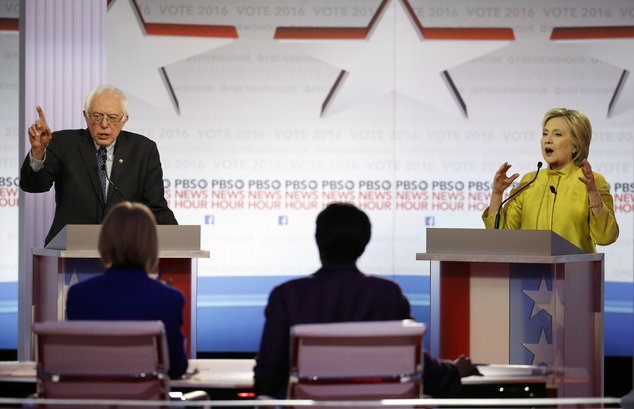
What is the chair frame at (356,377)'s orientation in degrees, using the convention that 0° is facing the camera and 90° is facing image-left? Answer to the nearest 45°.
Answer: approximately 180°

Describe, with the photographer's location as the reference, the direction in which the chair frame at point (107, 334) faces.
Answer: facing away from the viewer

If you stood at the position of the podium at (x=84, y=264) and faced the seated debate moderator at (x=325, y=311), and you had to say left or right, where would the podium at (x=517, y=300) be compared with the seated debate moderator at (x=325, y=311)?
left

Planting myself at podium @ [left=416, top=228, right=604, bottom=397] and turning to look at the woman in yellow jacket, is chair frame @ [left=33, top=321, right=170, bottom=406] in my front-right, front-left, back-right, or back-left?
back-left

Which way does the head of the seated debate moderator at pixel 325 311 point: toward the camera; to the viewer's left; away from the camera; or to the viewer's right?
away from the camera

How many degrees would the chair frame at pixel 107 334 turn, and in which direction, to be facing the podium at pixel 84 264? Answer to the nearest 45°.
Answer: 0° — it already faces it

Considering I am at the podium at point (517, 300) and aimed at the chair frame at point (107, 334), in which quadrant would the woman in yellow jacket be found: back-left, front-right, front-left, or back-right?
back-right

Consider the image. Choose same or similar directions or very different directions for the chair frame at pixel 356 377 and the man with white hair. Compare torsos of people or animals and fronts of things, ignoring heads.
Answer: very different directions

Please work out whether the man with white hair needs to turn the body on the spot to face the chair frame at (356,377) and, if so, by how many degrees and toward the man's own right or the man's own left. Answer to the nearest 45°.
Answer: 0° — they already face it

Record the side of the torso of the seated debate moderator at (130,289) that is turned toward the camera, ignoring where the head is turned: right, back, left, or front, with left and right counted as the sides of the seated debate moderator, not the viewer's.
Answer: back

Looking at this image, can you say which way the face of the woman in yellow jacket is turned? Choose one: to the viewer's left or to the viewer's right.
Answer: to the viewer's left

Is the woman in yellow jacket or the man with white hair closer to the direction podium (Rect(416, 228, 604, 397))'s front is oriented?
the man with white hair

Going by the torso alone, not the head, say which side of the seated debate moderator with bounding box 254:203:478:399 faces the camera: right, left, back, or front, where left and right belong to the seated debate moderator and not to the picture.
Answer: back
